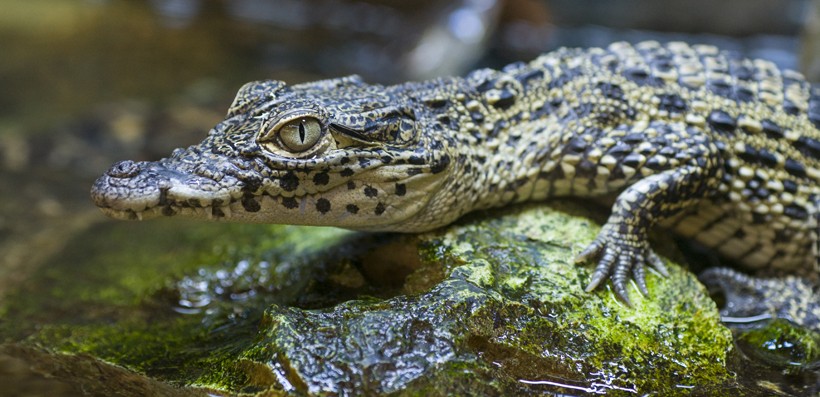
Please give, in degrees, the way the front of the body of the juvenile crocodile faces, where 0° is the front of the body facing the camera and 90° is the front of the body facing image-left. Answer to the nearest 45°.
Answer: approximately 90°
